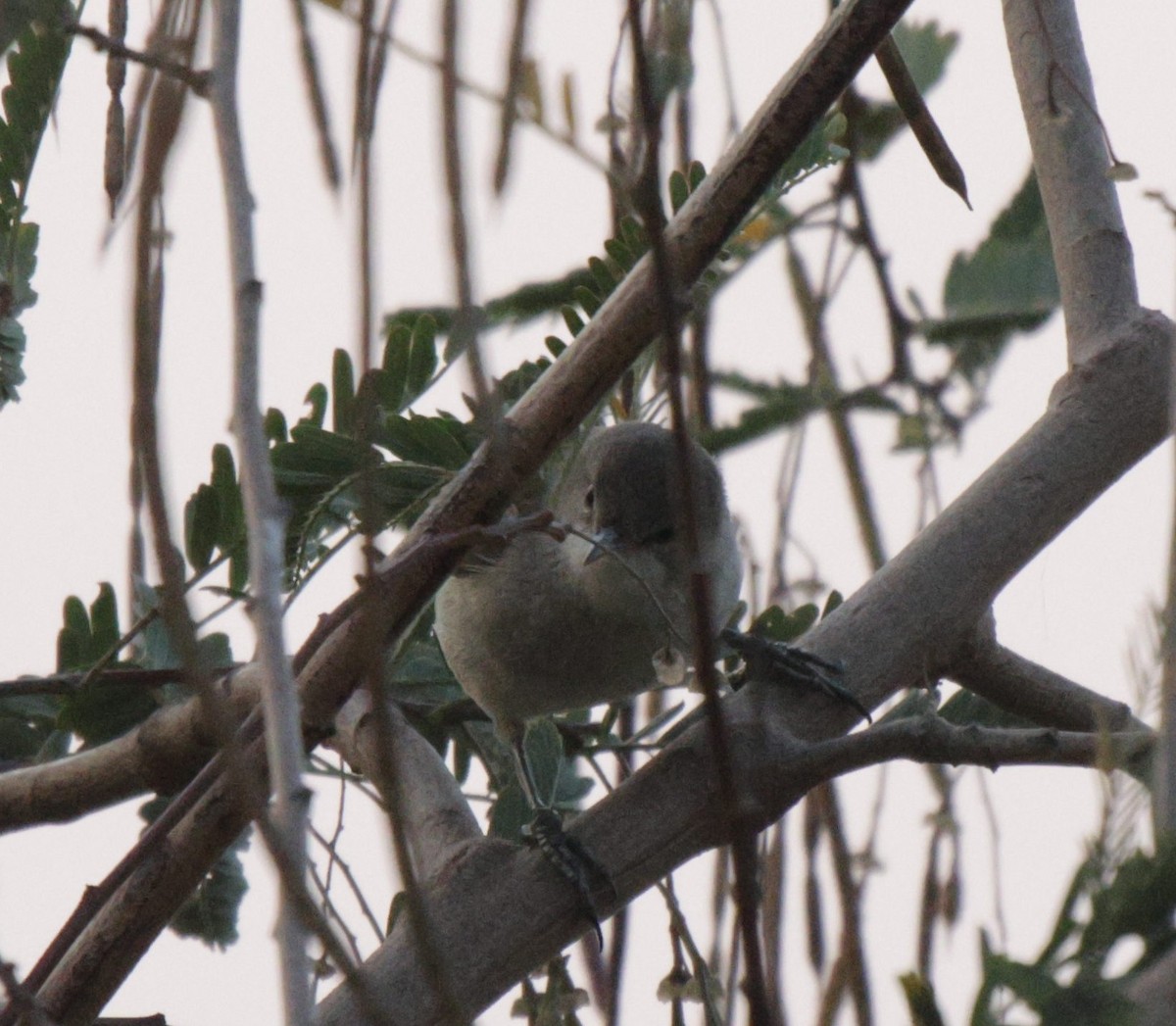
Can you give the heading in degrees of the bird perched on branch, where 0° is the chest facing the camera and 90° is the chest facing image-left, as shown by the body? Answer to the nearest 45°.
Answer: approximately 0°
